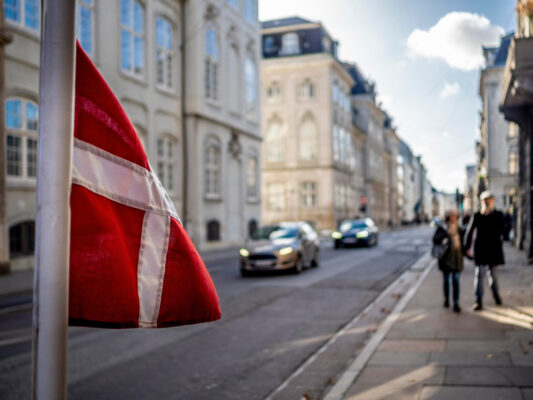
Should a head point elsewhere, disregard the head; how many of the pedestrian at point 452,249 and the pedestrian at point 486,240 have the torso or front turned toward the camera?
2

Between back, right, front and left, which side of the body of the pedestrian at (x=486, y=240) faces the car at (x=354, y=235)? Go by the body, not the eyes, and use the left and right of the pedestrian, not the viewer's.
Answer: back

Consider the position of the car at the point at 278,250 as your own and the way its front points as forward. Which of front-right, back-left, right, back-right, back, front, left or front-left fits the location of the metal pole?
front-left

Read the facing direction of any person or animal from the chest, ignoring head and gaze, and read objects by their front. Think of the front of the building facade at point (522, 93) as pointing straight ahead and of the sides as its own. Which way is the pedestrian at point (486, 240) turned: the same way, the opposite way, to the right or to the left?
to the left

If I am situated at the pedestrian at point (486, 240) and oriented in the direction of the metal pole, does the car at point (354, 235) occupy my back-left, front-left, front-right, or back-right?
back-right

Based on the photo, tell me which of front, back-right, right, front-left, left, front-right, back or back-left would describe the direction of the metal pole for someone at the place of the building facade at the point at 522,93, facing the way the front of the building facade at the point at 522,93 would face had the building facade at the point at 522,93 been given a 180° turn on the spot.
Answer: right

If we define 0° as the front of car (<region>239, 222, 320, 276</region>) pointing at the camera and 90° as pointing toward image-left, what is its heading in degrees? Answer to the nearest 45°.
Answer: approximately 45°

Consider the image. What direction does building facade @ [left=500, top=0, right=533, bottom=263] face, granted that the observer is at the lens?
facing to the left of the viewer

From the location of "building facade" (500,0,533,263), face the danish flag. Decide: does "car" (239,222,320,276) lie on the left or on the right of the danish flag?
right

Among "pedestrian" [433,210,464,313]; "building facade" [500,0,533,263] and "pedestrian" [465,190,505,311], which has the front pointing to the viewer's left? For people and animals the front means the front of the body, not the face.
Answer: the building facade

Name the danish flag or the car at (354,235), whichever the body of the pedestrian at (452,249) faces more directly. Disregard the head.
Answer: the danish flag

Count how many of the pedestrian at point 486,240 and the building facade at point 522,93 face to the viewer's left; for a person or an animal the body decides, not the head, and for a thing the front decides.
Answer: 1

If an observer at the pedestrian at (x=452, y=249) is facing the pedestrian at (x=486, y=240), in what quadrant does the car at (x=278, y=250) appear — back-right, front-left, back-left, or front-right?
back-left

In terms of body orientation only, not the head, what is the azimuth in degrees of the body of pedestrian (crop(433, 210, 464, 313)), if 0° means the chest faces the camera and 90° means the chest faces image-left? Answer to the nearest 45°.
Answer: approximately 0°
